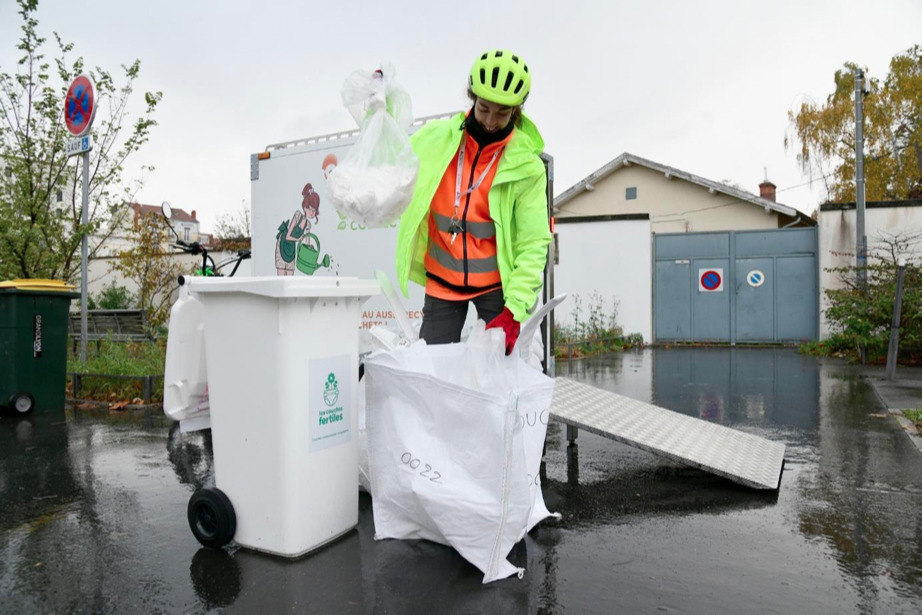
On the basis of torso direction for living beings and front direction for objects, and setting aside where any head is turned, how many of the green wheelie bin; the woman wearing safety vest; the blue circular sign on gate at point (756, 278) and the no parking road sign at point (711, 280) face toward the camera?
3

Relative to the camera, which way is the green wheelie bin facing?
to the viewer's right

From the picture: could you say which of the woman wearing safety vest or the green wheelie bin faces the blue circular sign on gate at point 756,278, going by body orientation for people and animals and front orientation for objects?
the green wheelie bin

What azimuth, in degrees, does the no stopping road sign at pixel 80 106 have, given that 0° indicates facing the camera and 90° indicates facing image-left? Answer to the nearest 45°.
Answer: approximately 45°

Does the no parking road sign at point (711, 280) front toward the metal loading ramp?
yes

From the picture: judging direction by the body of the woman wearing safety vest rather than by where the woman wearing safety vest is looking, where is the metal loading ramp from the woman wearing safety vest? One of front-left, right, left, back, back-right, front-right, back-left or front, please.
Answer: back-left

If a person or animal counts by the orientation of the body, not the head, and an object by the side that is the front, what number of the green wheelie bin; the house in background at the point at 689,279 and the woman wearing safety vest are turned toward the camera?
2

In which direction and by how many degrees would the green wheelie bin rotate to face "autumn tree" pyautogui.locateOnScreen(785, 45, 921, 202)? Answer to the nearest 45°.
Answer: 0° — it already faces it
